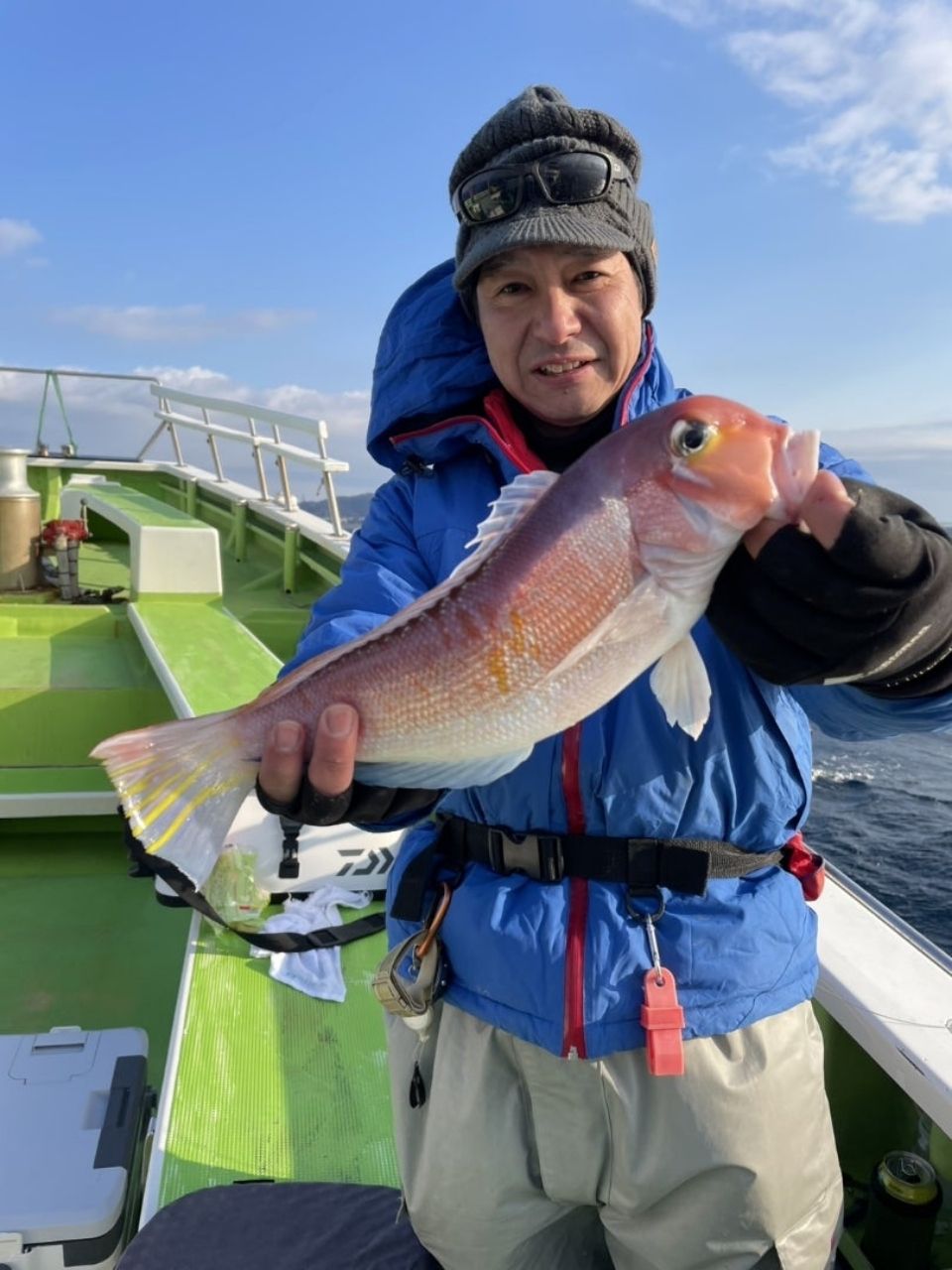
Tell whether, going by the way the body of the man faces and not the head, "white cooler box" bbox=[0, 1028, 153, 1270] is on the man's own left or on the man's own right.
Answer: on the man's own right

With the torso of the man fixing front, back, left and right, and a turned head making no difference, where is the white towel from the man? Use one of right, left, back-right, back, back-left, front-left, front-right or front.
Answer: back-right

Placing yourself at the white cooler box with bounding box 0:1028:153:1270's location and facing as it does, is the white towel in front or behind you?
in front

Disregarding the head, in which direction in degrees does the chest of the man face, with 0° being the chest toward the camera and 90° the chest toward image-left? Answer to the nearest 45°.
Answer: approximately 0°

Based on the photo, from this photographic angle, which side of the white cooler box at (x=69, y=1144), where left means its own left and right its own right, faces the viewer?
right

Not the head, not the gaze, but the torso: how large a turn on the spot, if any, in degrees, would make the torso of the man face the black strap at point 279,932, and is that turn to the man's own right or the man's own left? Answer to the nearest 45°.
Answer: approximately 135° to the man's own right

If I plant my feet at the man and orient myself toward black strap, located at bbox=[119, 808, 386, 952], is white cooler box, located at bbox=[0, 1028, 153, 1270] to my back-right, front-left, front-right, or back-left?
front-left

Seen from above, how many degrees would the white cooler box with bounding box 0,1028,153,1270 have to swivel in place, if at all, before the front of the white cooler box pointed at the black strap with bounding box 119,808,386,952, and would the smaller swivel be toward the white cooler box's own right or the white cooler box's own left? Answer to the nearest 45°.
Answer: approximately 45° to the white cooler box's own left

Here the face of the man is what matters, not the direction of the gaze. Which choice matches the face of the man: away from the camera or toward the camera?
toward the camera
